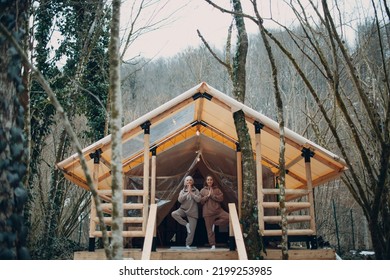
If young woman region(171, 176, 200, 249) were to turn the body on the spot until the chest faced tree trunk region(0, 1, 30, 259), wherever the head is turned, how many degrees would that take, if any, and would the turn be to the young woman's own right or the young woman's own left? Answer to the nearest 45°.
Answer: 0° — they already face it

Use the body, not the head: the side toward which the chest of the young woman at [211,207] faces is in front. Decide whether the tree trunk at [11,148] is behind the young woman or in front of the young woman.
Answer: in front

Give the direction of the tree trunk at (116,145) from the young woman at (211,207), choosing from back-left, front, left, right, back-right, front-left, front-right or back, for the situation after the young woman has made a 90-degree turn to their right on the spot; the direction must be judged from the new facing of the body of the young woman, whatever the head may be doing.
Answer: left

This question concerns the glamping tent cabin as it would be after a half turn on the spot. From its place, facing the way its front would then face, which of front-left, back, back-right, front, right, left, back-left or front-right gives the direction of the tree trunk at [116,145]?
back

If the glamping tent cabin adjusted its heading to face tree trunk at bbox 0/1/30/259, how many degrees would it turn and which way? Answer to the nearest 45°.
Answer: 0° — it already faces it

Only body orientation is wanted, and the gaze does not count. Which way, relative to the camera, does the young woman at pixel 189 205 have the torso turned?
toward the camera

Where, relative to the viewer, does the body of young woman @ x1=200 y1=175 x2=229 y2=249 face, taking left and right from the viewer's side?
facing the viewer
